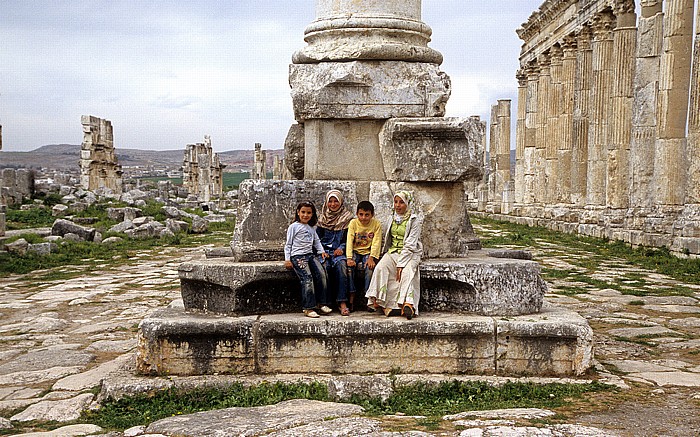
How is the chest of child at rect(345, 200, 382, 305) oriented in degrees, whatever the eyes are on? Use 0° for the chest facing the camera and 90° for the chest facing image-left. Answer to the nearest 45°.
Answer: approximately 0°

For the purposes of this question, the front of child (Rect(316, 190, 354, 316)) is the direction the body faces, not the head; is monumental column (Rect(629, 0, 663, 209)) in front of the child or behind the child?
behind

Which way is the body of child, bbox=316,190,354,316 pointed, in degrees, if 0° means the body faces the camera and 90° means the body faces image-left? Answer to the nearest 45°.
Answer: approximately 0°

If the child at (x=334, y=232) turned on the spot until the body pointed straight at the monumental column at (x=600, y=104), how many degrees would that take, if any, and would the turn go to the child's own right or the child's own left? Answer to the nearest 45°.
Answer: approximately 135° to the child's own left

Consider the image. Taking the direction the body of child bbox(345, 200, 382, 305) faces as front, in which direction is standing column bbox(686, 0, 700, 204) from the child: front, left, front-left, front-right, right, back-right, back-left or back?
back-left

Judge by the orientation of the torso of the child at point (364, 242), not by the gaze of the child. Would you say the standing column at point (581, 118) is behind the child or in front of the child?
behind

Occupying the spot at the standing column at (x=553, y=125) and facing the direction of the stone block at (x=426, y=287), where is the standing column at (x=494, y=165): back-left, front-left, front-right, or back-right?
back-right

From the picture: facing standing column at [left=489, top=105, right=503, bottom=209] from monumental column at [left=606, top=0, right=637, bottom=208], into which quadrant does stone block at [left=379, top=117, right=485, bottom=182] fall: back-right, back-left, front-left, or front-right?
back-left

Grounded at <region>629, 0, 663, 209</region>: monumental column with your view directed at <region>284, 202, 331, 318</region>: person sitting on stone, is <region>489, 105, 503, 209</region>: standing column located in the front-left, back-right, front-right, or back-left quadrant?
back-right

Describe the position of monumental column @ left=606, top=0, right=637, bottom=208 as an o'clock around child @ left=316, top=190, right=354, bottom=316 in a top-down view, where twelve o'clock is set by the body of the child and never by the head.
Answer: The monumental column is roughly at 7 o'clock from the child.

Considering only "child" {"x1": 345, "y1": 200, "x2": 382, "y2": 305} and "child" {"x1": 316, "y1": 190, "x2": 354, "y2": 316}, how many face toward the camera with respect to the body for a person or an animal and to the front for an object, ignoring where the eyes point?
2
